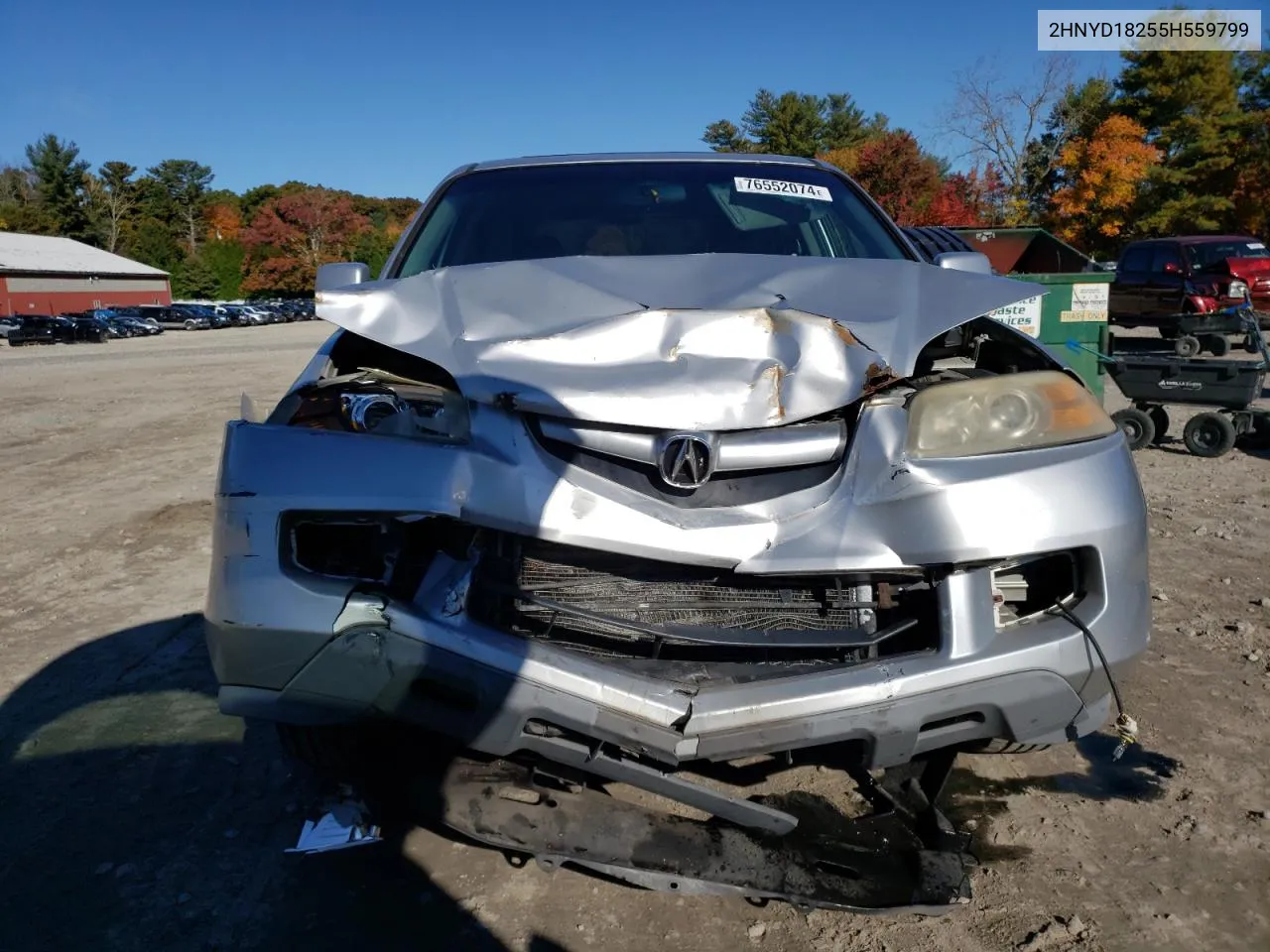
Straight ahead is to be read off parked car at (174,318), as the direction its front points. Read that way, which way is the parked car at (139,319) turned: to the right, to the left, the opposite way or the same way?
the same way

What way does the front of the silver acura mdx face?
toward the camera

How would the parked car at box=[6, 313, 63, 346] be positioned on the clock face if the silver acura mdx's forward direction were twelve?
The parked car is roughly at 5 o'clock from the silver acura mdx.

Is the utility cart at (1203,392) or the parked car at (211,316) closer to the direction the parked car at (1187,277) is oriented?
the utility cart

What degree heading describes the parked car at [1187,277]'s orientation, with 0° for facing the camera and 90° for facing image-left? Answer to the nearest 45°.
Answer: approximately 315°

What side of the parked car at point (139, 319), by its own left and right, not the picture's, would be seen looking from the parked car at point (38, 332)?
right

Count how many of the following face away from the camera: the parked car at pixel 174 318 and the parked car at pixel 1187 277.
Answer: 0

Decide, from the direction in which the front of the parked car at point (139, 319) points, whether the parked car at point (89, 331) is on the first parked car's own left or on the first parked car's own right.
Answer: on the first parked car's own right

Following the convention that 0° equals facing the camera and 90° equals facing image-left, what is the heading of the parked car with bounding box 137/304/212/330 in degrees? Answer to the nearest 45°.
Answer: approximately 315°
